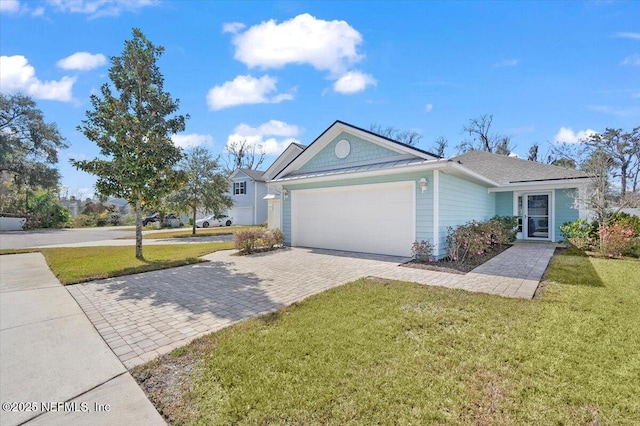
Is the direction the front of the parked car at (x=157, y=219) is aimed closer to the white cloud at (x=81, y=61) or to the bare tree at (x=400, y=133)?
the white cloud

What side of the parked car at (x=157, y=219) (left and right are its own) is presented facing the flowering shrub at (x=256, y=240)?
left

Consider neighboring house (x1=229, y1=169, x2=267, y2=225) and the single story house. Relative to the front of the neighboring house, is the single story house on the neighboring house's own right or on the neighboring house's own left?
on the neighboring house's own left

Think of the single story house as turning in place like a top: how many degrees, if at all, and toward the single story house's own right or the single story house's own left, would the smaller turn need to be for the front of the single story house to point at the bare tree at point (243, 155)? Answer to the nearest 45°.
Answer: approximately 90° to the single story house's own right

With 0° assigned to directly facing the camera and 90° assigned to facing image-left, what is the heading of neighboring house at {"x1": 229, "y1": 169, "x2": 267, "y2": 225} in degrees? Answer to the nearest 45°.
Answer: approximately 45°

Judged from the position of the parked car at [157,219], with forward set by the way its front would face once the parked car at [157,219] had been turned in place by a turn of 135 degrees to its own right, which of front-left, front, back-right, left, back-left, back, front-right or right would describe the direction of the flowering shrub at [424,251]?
back-right

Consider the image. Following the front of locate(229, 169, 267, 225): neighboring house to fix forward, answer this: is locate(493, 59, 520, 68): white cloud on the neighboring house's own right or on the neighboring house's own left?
on the neighboring house's own left

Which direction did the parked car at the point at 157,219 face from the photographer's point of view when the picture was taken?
facing to the left of the viewer
